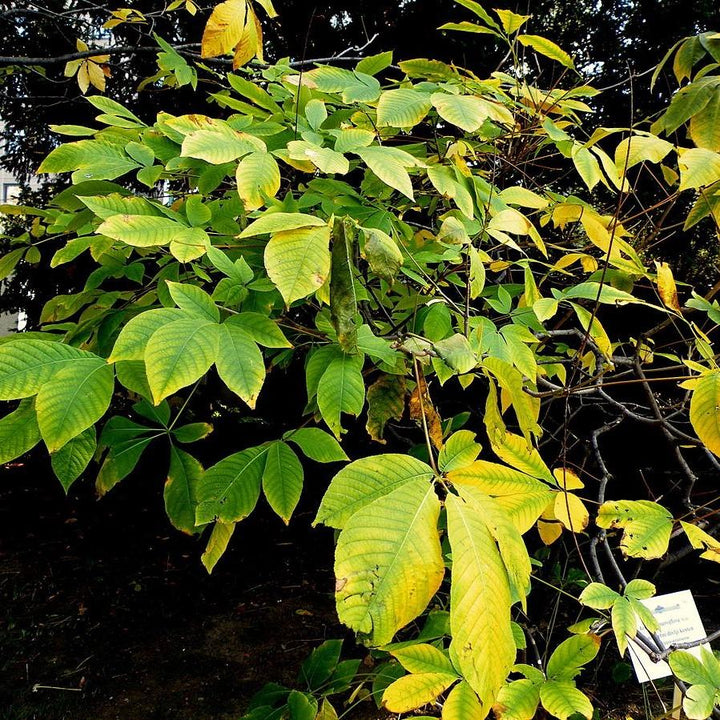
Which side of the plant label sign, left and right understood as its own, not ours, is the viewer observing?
front
